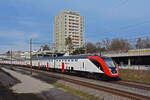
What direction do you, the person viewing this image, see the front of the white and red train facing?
facing the viewer and to the right of the viewer
